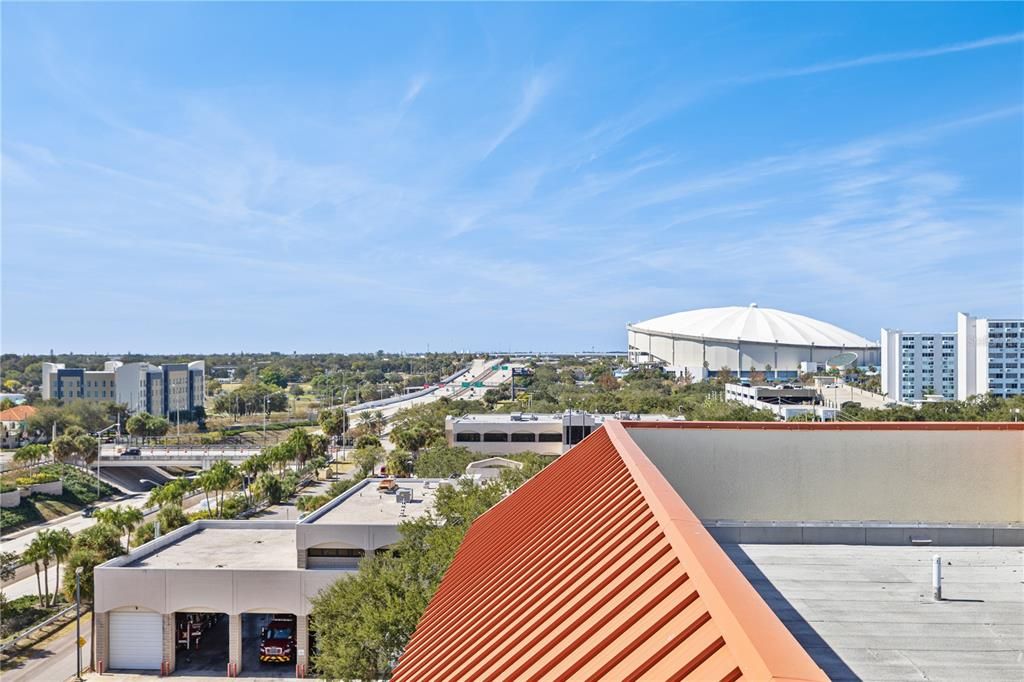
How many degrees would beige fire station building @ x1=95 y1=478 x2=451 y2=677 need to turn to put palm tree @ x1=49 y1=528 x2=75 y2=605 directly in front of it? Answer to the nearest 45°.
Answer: approximately 135° to its right

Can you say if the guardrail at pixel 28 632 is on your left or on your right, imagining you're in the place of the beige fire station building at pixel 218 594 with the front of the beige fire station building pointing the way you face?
on your right

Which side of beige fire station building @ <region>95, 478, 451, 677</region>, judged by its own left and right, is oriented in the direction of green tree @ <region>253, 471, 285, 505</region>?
back

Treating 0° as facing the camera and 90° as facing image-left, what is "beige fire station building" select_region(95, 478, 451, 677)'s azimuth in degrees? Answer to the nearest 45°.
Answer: approximately 0°

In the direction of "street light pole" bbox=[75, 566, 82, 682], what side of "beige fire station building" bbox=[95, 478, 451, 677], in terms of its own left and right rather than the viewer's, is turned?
right

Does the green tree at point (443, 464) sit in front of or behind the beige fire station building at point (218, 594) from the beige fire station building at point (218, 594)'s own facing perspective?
behind

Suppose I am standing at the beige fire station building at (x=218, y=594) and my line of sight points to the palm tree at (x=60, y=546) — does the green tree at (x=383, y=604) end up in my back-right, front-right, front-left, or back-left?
back-left
